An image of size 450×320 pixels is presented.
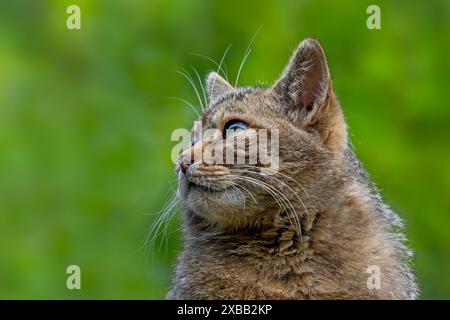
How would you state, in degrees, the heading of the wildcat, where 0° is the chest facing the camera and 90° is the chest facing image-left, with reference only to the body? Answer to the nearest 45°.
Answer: approximately 45°
